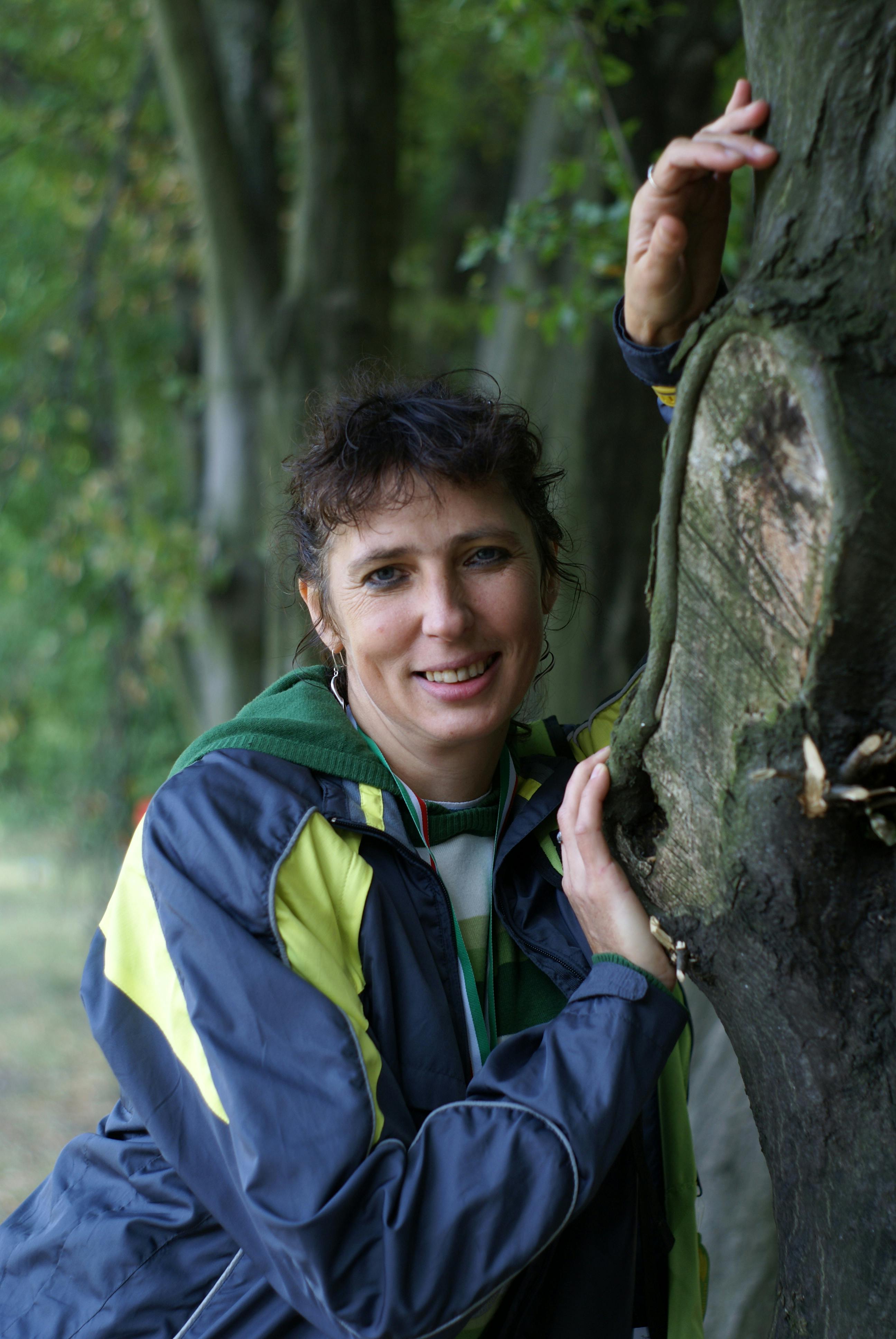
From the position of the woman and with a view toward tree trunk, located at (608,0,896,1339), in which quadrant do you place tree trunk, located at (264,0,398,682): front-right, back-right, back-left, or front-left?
back-left

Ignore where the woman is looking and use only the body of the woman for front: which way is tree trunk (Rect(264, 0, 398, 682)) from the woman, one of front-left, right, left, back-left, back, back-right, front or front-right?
back-left

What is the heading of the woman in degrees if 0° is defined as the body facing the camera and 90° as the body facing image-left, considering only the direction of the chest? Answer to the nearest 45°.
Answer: approximately 315°

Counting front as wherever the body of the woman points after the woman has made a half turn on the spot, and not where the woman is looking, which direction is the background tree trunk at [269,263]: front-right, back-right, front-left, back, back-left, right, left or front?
front-right
